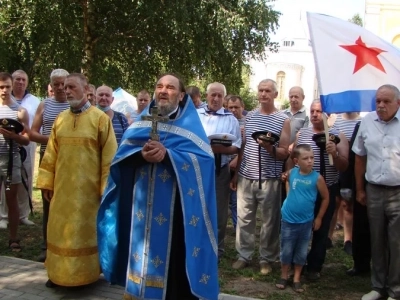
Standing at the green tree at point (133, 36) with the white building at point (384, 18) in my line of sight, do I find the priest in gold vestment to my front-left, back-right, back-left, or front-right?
back-right

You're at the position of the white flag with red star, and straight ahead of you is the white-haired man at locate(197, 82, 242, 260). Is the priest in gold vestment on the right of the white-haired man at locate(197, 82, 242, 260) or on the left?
left

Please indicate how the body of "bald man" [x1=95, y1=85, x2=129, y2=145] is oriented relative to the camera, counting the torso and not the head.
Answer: toward the camera

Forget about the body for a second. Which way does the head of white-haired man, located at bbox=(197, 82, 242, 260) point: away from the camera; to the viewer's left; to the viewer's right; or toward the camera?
toward the camera

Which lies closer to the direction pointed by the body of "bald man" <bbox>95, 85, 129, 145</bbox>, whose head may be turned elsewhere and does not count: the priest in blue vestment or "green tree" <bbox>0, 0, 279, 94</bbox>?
the priest in blue vestment

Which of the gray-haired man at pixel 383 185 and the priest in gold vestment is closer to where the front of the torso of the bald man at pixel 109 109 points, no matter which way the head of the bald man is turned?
the priest in gold vestment

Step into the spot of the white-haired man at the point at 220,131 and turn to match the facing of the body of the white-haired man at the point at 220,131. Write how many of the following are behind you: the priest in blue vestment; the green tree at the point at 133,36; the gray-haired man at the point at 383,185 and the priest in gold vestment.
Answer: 1

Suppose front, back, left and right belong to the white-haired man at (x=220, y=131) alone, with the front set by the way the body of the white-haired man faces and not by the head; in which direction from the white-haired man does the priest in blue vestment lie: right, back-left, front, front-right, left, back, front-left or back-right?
front

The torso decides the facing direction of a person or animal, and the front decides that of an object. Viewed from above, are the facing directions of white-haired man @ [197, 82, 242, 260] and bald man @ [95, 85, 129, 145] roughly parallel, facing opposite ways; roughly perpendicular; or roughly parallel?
roughly parallel

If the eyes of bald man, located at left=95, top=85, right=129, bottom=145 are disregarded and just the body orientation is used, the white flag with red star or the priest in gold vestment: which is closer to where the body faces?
the priest in gold vestment

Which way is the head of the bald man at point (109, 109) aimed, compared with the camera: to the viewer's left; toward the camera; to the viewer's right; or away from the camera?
toward the camera

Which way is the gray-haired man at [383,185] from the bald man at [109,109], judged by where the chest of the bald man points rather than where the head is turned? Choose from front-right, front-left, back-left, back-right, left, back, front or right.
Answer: front-left

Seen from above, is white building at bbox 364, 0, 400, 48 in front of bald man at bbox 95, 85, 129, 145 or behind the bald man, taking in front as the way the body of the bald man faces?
behind

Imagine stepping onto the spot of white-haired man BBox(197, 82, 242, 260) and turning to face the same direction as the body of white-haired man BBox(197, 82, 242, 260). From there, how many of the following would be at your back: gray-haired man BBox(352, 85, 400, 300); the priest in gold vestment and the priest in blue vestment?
0

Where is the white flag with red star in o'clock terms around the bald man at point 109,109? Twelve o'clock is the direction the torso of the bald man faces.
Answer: The white flag with red star is roughly at 10 o'clock from the bald man.

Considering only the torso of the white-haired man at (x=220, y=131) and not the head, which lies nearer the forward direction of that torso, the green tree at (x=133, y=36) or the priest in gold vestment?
the priest in gold vestment

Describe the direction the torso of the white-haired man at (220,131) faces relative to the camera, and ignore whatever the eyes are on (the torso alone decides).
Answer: toward the camera

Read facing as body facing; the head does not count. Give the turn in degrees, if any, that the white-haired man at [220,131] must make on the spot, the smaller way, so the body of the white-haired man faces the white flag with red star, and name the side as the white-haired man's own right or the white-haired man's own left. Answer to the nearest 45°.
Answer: approximately 45° to the white-haired man's own left

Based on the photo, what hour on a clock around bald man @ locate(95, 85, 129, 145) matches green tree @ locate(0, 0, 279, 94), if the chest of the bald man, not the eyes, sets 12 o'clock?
The green tree is roughly at 6 o'clock from the bald man.

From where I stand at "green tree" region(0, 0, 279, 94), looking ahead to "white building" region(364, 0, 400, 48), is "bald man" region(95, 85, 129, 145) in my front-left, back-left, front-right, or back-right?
back-right

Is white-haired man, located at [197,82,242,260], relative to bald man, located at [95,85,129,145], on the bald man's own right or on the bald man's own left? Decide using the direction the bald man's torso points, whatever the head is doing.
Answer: on the bald man's own left
